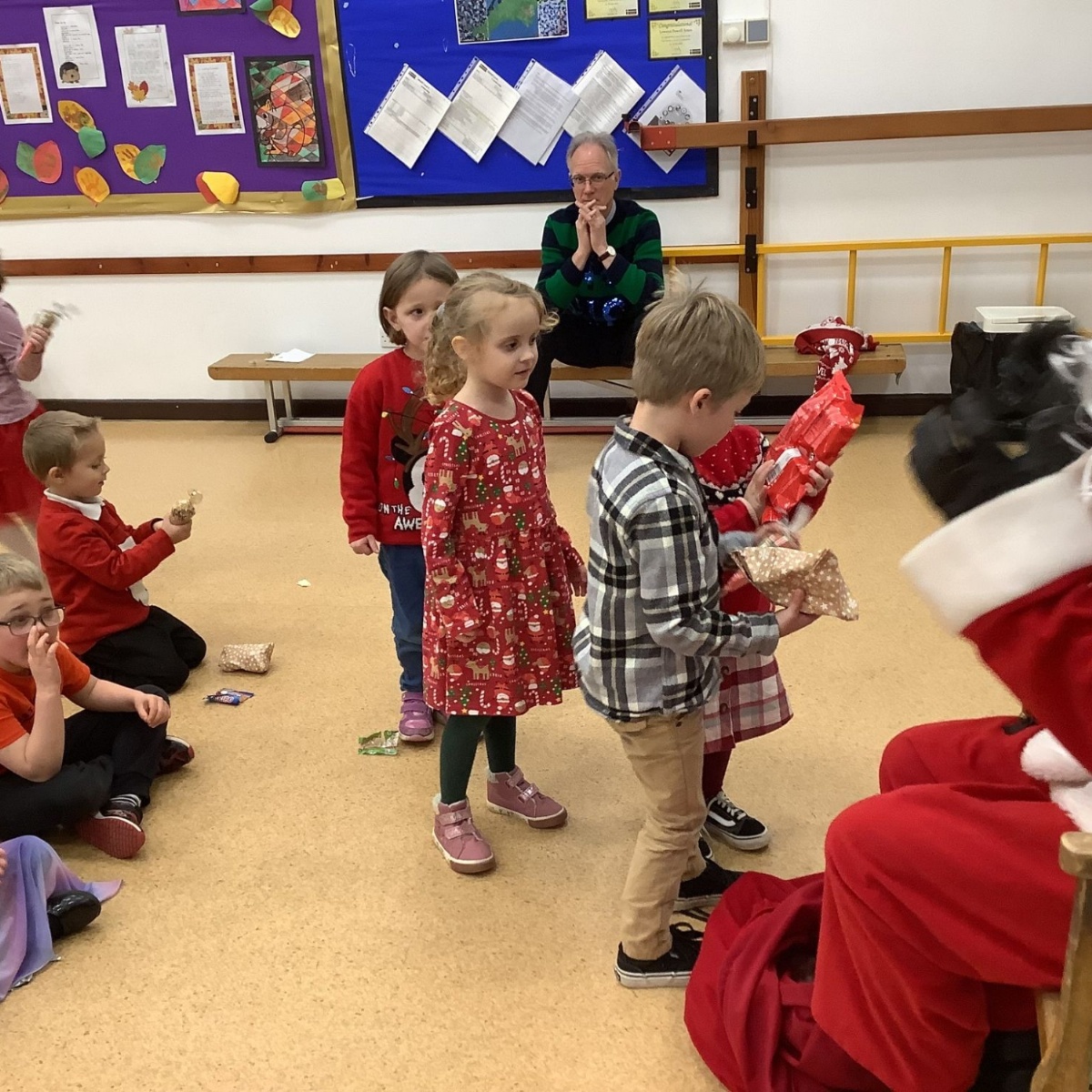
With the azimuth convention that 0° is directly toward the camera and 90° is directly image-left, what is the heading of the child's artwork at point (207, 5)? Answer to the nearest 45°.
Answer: approximately 0°

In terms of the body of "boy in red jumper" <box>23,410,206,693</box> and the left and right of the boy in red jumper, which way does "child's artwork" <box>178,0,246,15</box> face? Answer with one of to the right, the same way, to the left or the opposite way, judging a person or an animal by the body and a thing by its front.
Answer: to the right

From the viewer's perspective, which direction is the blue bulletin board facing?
toward the camera

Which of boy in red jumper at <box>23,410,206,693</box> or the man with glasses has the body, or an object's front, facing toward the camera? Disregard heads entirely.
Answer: the man with glasses

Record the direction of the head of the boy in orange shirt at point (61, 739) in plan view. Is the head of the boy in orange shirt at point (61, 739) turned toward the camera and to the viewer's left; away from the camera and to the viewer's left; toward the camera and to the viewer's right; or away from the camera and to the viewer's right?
toward the camera and to the viewer's right

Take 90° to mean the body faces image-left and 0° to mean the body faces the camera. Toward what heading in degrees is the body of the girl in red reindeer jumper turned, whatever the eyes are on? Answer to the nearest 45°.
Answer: approximately 315°

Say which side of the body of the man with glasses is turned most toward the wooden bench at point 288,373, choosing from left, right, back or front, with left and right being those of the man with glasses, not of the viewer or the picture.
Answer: right

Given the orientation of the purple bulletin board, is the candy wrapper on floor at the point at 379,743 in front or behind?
in front

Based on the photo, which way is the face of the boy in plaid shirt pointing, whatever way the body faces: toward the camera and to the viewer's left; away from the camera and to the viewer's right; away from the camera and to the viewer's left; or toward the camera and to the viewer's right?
away from the camera and to the viewer's right

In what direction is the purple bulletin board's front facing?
toward the camera

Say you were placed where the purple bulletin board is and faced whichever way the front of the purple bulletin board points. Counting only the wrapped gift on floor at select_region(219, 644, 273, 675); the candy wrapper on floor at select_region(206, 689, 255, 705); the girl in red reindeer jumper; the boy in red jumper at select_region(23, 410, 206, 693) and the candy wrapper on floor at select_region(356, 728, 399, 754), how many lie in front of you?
5

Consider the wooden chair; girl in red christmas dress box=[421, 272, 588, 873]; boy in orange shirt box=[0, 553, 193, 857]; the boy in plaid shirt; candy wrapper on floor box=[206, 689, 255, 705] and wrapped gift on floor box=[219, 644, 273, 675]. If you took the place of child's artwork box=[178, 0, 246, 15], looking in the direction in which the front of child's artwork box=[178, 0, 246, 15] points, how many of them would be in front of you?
6

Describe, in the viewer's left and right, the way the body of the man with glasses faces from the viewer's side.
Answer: facing the viewer

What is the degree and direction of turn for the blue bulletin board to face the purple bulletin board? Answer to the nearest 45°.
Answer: approximately 90° to its right

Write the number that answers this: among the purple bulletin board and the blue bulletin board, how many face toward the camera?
2

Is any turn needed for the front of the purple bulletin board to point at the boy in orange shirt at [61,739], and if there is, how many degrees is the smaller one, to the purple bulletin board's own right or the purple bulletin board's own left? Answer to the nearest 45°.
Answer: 0° — it already faces them

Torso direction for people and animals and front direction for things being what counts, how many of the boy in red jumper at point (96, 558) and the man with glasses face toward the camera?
1

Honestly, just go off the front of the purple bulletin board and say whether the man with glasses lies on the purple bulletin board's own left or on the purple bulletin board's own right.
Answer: on the purple bulletin board's own left

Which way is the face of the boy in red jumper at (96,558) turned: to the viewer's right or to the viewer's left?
to the viewer's right
